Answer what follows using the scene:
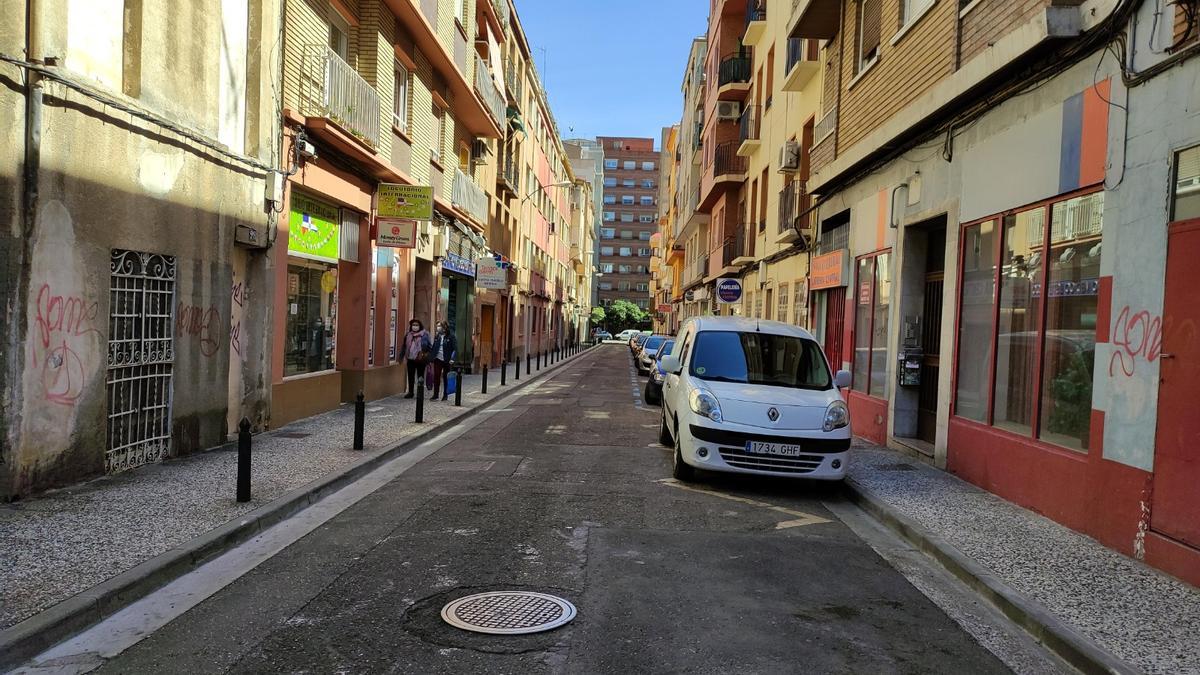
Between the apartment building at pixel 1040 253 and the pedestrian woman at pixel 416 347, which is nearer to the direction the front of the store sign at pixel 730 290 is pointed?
the apartment building

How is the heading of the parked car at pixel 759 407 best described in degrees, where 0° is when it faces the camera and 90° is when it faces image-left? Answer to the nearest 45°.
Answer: approximately 0°

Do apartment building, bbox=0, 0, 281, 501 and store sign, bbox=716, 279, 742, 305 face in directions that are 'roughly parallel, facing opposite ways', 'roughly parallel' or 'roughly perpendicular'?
roughly perpendicular

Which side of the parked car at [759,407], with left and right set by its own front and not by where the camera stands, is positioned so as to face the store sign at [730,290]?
back

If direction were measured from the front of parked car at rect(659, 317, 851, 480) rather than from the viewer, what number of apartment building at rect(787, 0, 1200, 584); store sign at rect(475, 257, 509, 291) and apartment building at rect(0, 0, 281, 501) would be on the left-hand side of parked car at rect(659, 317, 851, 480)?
1

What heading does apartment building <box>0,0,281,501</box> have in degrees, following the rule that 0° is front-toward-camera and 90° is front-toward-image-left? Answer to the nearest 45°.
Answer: approximately 315°

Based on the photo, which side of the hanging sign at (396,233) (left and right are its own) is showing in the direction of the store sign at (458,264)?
back

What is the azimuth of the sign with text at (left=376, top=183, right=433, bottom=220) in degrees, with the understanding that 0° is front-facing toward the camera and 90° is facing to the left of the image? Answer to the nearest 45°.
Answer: approximately 0°

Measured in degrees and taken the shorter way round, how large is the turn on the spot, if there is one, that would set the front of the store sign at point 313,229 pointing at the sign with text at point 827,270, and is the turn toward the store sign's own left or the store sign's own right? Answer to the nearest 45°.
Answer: approximately 45° to the store sign's own left
